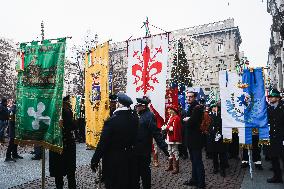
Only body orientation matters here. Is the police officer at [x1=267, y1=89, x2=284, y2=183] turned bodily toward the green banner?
yes

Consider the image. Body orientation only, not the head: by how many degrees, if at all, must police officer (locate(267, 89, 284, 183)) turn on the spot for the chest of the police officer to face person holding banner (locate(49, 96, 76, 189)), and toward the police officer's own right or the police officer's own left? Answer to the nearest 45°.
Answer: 0° — they already face them

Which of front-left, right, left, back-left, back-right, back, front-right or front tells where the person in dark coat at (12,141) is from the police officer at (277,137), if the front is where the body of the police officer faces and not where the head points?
front-right

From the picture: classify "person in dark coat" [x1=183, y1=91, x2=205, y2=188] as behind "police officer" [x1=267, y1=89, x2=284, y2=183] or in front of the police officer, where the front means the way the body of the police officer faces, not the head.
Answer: in front

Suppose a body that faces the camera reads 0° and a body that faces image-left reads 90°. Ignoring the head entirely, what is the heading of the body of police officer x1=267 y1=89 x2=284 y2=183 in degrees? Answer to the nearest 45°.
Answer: approximately 45°

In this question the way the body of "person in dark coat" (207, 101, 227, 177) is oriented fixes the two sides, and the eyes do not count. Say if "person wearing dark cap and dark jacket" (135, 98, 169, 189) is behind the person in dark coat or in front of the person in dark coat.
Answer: in front

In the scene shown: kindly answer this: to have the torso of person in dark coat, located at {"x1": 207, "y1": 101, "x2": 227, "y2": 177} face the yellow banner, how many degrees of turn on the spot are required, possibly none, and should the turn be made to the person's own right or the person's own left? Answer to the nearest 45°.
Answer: approximately 45° to the person's own right
